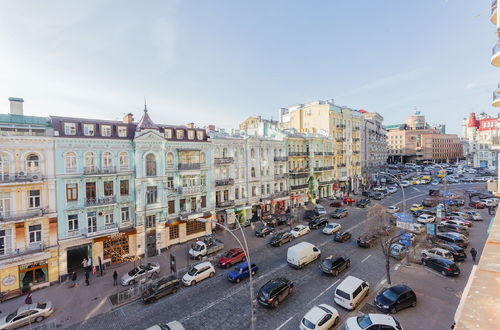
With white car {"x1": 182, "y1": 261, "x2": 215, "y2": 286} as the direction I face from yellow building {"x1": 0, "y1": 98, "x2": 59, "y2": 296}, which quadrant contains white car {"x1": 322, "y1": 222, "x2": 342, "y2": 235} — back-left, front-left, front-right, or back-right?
front-left

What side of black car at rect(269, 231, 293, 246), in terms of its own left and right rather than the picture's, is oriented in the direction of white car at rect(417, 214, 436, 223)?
back

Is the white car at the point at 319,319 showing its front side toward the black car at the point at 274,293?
no

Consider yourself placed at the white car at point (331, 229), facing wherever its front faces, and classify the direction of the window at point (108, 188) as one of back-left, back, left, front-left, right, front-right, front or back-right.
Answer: front

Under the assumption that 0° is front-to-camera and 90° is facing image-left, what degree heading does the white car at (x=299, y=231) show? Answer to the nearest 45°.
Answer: approximately 45°

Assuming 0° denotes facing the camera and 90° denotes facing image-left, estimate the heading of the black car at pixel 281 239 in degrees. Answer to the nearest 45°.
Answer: approximately 45°

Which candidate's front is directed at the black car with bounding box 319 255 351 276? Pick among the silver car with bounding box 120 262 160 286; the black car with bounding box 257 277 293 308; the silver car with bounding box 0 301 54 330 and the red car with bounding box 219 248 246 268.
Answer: the black car with bounding box 257 277 293 308

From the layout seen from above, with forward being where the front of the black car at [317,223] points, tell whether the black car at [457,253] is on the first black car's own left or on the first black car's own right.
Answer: on the first black car's own left

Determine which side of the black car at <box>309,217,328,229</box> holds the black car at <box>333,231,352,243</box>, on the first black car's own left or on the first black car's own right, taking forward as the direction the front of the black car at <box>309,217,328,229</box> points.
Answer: on the first black car's own left

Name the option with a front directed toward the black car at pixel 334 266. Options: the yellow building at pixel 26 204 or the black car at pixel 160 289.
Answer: the yellow building

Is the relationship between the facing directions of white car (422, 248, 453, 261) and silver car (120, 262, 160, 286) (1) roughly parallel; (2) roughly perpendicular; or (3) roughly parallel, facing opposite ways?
roughly perpendicular

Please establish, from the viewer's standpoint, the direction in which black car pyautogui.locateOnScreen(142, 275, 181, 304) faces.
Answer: facing the viewer and to the left of the viewer

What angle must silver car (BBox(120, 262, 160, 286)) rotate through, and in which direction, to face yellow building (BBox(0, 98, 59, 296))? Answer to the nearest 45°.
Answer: approximately 45° to its right

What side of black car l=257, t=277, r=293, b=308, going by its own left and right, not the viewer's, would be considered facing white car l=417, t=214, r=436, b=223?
front

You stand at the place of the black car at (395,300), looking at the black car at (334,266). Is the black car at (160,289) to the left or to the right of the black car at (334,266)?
left
